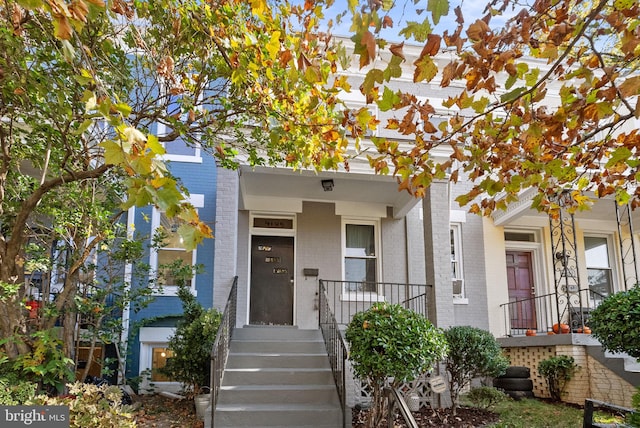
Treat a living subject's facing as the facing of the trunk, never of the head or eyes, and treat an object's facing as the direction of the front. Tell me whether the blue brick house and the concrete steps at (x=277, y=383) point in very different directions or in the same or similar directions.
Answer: same or similar directions

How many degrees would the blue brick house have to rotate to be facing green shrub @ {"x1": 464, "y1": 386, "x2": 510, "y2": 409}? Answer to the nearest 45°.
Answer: approximately 45° to its left

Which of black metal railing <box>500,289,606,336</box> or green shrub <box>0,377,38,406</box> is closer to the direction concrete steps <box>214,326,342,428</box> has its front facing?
the green shrub

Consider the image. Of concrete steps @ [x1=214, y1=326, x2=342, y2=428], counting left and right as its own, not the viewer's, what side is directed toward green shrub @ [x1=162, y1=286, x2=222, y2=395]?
right

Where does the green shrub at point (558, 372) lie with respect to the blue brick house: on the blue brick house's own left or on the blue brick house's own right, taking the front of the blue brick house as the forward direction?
on the blue brick house's own left

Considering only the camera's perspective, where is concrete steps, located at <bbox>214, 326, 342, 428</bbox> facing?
facing the viewer

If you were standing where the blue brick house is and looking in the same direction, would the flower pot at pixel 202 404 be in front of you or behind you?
in front

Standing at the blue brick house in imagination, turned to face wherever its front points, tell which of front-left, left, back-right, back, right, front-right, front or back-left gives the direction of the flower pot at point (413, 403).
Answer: front-left

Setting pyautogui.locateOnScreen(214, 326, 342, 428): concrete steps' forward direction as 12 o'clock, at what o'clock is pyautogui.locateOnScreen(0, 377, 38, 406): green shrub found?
The green shrub is roughly at 2 o'clock from the concrete steps.

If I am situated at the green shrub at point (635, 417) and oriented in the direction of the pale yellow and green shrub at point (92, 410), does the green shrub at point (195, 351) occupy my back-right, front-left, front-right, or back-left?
front-right

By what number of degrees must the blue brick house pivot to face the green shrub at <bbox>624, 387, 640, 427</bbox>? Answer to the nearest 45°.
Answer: approximately 45° to its left

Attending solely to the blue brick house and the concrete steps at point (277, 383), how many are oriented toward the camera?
2

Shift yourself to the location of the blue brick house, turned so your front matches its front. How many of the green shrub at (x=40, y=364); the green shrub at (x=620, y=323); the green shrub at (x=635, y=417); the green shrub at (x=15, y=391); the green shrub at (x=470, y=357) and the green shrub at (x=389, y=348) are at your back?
0

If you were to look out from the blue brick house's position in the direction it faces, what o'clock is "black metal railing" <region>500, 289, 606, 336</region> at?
The black metal railing is roughly at 9 o'clock from the blue brick house.

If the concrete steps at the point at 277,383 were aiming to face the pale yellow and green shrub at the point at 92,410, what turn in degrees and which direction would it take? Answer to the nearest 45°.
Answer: approximately 45° to its right

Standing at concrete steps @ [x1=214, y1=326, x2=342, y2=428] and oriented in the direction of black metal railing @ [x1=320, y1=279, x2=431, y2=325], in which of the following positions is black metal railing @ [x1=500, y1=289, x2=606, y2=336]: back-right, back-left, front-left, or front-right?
front-right

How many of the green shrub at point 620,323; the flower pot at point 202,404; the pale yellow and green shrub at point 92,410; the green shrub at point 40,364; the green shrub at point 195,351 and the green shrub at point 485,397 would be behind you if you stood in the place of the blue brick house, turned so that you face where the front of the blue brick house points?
0

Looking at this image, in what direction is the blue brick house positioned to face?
toward the camera
